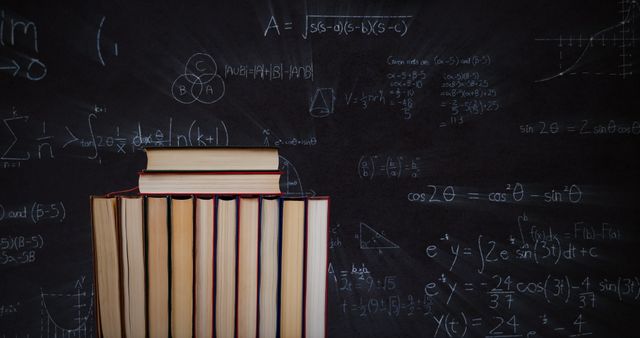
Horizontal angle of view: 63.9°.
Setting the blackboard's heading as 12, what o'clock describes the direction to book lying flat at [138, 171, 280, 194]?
The book lying flat is roughly at 1 o'clock from the blackboard.

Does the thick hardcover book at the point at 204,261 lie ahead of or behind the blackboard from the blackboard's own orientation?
ahead

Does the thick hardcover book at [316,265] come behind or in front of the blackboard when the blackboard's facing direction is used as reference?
in front

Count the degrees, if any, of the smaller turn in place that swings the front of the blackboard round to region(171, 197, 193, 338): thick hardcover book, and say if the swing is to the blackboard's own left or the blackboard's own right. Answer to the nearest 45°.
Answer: approximately 45° to the blackboard's own right

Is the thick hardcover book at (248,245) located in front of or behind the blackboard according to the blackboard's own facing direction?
in front

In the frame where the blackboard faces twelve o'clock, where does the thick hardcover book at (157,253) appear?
The thick hardcover book is roughly at 1 o'clock from the blackboard.

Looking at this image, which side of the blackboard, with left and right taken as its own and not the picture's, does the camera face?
front
